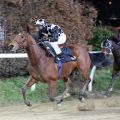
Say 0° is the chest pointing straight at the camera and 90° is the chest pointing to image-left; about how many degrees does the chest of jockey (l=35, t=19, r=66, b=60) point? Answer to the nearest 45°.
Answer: approximately 90°

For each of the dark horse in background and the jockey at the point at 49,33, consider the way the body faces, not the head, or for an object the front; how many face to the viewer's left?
2

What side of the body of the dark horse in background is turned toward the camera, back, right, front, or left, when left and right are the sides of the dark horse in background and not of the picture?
left

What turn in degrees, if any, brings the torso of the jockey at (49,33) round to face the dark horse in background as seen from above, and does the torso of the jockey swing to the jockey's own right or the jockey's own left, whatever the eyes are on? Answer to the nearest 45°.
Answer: approximately 135° to the jockey's own right

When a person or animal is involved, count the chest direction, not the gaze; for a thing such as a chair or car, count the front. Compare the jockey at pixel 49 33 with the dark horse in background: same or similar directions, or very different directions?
same or similar directions

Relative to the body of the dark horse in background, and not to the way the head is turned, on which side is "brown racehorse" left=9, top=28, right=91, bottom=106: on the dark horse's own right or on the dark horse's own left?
on the dark horse's own left
